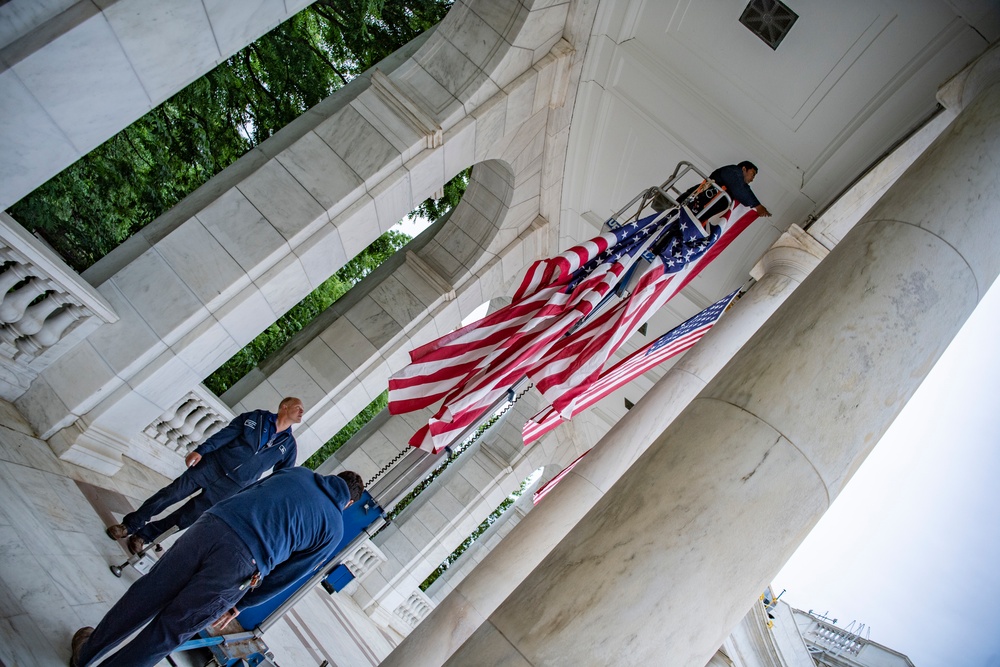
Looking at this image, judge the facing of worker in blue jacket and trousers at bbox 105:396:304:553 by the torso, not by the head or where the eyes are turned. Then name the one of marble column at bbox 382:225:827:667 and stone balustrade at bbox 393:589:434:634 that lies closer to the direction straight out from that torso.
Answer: the marble column

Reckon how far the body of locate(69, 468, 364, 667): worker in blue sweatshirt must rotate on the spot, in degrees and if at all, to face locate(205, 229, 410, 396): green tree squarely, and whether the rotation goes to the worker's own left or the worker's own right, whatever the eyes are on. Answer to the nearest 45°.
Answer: approximately 45° to the worker's own left

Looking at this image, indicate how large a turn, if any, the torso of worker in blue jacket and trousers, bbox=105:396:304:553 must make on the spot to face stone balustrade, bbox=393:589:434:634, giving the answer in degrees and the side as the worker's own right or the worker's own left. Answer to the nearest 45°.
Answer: approximately 135° to the worker's own left

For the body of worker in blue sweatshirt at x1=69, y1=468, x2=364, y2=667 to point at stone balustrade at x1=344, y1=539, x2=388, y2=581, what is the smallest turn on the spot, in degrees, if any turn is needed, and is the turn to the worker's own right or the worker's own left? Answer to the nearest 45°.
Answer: approximately 45° to the worker's own left

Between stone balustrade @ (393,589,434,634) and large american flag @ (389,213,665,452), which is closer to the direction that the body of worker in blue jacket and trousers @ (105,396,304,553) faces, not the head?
the large american flag

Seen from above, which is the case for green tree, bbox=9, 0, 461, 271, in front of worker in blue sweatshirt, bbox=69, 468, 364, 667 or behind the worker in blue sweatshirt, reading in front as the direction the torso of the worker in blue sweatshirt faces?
in front

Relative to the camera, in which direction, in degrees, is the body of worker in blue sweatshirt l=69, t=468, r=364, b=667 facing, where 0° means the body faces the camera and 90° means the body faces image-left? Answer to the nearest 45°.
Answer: approximately 225°

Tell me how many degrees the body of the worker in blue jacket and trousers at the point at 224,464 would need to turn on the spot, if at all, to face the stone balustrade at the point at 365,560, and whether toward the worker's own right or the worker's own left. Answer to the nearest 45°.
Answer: approximately 135° to the worker's own left

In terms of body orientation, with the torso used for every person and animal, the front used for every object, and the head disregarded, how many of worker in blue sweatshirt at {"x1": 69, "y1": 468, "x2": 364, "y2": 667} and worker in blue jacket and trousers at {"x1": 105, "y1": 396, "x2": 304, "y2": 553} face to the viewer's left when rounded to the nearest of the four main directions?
0

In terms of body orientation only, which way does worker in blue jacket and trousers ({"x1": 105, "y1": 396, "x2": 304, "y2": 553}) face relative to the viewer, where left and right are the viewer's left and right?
facing the viewer and to the right of the viewer
